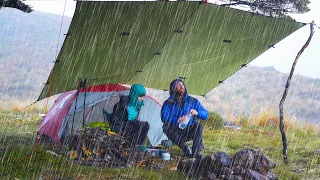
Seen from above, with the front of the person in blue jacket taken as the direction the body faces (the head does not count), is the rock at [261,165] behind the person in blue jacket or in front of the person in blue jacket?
in front

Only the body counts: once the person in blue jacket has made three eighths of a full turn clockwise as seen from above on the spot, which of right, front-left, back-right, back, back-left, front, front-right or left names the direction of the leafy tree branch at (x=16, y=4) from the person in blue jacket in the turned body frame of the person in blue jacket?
front

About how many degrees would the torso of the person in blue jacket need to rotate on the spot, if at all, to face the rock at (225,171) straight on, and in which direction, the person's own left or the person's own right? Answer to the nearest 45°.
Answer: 0° — they already face it

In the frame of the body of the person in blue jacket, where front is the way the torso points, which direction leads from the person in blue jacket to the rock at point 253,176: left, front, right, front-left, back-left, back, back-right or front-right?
front

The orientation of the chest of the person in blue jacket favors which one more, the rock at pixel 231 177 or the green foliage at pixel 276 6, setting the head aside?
the rock

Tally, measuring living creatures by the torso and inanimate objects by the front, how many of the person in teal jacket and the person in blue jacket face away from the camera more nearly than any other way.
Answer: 0

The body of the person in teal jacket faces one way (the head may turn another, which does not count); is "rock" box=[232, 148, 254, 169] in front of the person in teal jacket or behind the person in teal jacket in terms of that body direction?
in front
